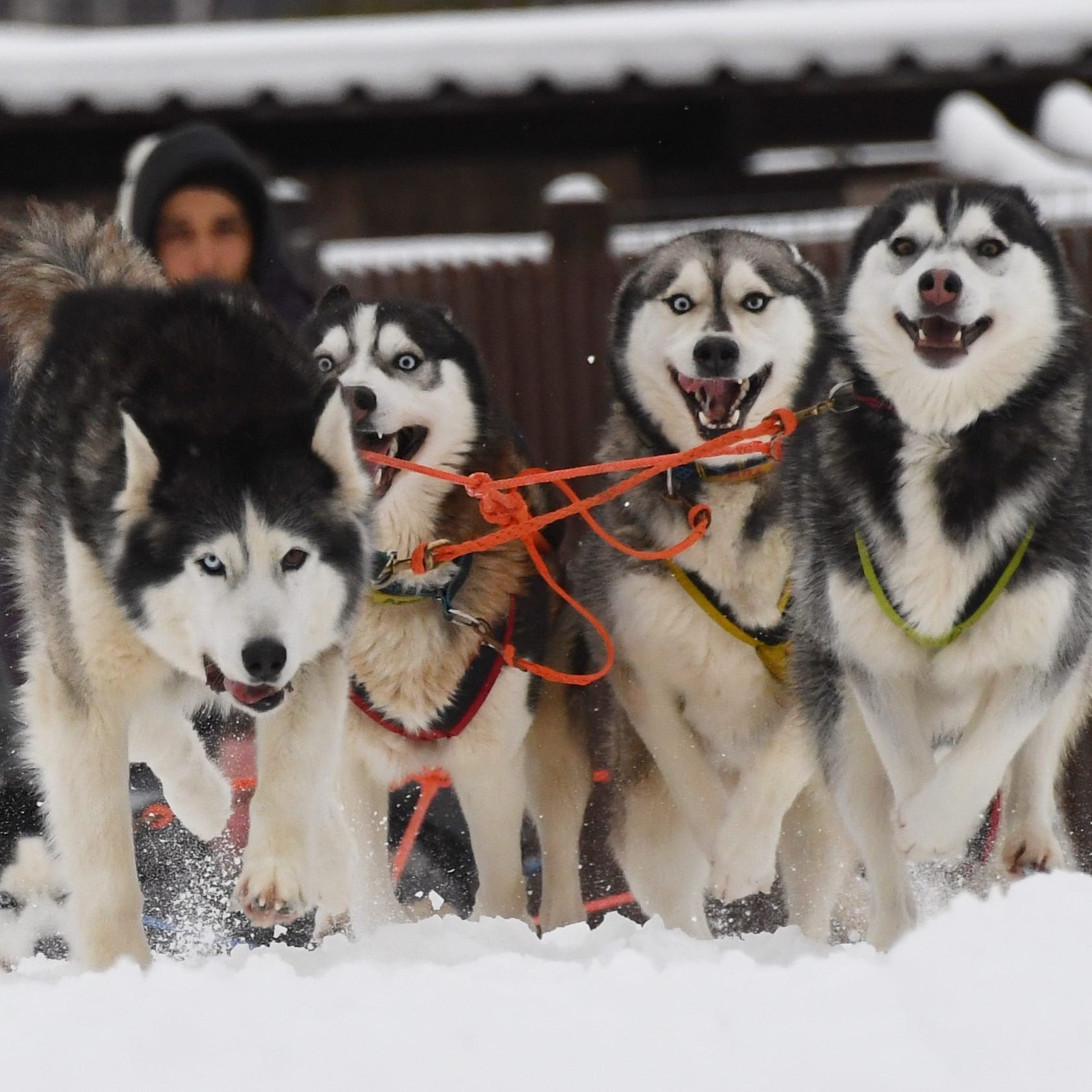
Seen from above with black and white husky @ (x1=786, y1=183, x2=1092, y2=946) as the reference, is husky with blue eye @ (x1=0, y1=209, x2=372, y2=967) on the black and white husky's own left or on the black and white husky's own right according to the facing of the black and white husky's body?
on the black and white husky's own right

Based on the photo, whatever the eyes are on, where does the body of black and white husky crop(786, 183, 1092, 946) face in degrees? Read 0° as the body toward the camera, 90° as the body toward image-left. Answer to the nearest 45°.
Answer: approximately 0°

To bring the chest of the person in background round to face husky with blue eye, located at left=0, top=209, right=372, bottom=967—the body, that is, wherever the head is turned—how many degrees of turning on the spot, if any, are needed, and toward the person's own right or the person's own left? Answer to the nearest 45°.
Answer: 0° — they already face it

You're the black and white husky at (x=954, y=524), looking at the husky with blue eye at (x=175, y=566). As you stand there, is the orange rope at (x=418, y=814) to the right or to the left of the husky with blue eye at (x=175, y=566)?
right

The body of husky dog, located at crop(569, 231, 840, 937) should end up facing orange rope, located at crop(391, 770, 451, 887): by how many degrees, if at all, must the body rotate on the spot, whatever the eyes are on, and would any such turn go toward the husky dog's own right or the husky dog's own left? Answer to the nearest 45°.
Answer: approximately 90° to the husky dog's own right

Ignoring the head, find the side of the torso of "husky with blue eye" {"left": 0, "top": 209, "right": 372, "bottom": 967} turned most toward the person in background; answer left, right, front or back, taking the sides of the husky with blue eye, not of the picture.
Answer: back
